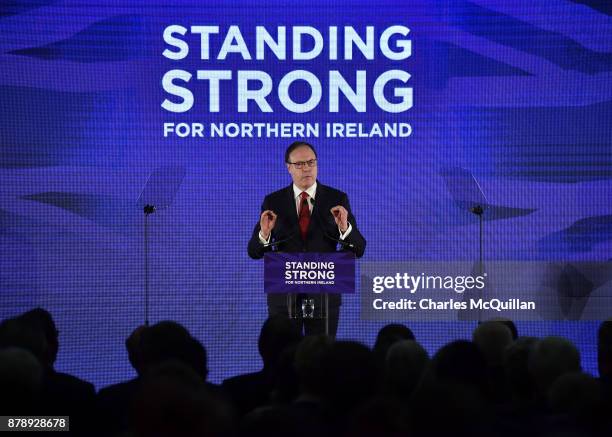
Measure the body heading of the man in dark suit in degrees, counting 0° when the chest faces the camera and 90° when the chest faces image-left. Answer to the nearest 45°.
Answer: approximately 0°

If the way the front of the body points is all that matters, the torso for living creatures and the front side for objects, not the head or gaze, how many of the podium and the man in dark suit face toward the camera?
2
